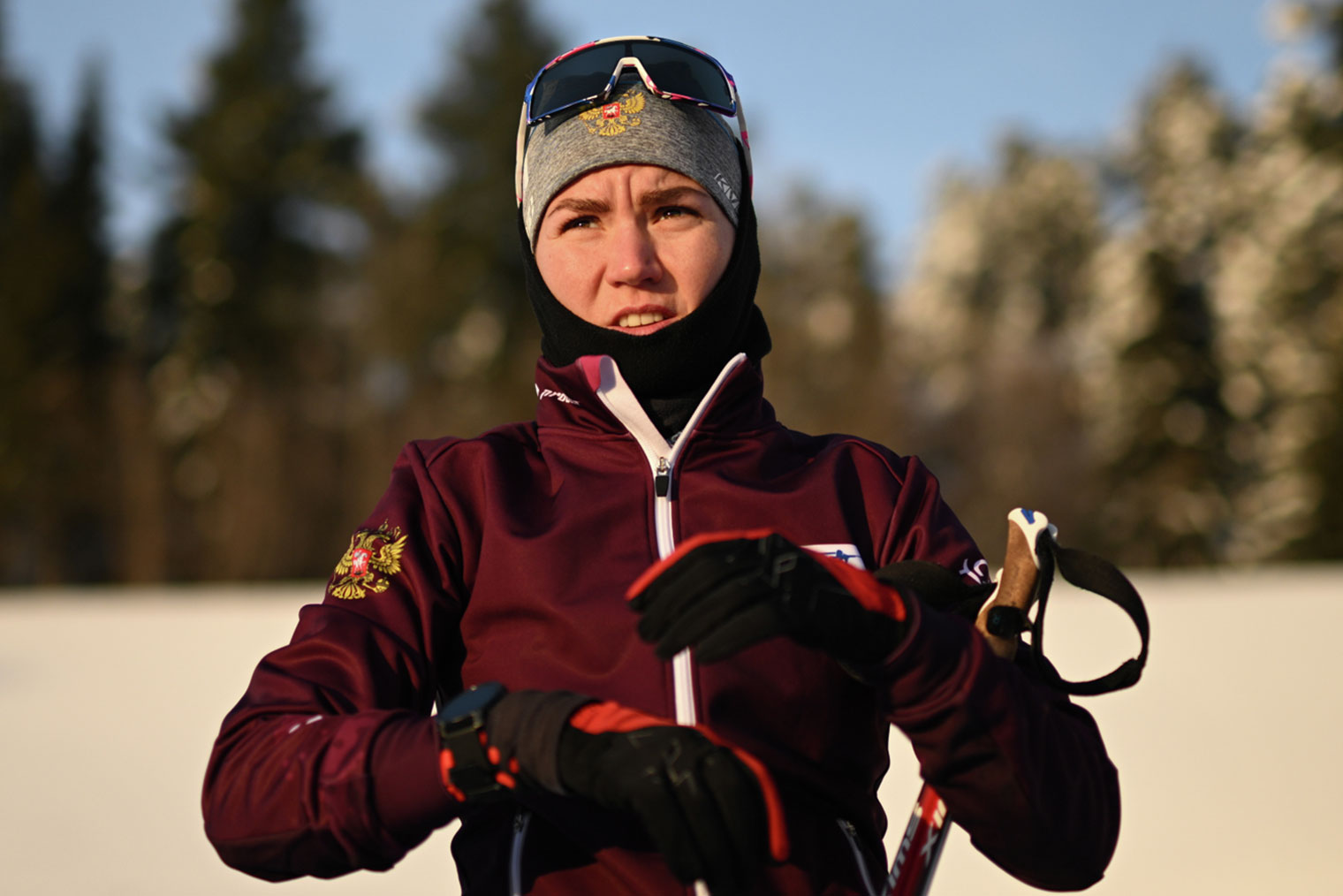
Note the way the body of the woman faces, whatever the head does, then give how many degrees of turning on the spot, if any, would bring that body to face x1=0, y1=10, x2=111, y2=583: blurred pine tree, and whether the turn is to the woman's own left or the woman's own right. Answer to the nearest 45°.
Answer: approximately 135° to the woman's own right

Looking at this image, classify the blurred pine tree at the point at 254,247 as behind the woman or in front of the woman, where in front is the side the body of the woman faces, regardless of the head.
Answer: behind

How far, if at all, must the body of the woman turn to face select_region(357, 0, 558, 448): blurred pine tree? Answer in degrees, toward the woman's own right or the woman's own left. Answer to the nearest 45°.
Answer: approximately 180°

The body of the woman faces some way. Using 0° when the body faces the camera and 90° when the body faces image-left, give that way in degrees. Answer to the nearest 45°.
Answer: approximately 0°

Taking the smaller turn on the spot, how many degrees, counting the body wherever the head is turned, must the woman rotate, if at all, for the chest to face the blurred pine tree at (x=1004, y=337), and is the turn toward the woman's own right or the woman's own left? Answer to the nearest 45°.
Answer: approximately 180°

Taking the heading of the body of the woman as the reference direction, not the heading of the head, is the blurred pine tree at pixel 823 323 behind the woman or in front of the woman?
behind
